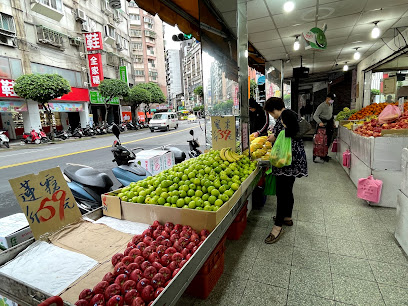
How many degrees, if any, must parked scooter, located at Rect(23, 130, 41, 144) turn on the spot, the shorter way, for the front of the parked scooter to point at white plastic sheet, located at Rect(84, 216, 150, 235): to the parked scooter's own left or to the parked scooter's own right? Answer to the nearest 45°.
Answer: approximately 45° to the parked scooter's own right

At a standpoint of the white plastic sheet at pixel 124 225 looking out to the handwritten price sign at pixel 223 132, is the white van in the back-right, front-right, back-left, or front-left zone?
front-left

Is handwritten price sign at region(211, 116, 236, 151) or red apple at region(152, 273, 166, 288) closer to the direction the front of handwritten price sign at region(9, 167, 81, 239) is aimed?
the red apple

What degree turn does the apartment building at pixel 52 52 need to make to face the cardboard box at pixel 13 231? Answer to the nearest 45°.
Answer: approximately 45° to its right

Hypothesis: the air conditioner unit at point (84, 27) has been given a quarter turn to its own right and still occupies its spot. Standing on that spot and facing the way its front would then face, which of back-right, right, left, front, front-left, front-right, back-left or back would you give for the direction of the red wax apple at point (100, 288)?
front-left

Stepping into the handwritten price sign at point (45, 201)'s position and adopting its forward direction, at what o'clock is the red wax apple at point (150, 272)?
The red wax apple is roughly at 11 o'clock from the handwritten price sign.

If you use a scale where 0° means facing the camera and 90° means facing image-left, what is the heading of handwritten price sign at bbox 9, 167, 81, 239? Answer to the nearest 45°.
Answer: approximately 0°

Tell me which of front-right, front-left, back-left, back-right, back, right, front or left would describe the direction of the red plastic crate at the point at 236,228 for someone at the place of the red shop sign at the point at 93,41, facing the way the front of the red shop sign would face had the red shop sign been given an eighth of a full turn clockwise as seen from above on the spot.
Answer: front-left

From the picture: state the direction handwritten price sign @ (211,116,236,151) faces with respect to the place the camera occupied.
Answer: facing the viewer

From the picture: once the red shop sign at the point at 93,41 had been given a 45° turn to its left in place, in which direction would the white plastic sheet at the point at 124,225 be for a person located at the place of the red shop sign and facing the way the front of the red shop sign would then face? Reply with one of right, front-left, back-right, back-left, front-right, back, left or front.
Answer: front-right

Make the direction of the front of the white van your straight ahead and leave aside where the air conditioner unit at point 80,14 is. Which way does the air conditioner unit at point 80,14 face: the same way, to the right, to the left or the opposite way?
to the left

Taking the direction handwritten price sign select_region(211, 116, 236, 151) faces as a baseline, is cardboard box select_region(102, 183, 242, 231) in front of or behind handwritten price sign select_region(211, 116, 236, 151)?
in front

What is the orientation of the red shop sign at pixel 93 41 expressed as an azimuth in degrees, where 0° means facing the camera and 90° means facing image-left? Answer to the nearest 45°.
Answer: approximately 0°

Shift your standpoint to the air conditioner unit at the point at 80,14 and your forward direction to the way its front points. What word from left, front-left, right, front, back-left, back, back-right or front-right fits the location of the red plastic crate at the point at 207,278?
front-right

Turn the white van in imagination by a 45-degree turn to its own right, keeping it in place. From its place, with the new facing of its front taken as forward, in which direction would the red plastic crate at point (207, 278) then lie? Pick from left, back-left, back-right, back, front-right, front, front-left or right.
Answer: left

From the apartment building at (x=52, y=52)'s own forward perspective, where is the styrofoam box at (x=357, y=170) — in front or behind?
in front

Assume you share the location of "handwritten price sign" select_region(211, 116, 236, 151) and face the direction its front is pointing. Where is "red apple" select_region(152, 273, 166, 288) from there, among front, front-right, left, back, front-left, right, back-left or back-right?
front

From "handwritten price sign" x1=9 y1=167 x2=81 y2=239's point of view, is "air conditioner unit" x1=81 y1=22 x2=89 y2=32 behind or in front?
behind

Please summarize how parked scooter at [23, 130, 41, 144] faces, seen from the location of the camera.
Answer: facing the viewer and to the right of the viewer

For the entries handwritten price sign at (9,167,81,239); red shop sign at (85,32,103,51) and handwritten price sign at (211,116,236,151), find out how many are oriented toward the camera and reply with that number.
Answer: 3

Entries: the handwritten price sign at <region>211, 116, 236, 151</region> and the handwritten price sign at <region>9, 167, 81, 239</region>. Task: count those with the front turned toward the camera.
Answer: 2
